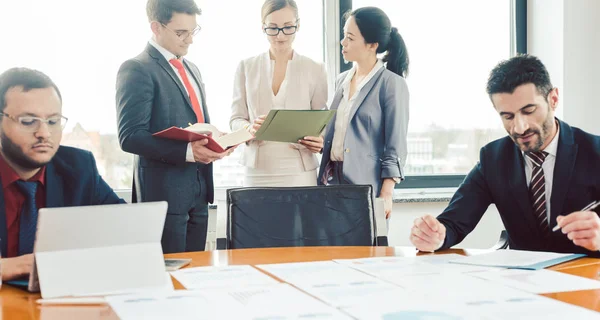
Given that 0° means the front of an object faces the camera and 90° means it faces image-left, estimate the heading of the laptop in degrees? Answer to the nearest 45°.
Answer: approximately 135°

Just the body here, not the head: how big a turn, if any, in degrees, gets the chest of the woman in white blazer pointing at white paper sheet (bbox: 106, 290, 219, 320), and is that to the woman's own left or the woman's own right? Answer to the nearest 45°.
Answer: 0° — they already face it

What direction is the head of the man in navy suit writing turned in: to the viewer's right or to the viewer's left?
to the viewer's left

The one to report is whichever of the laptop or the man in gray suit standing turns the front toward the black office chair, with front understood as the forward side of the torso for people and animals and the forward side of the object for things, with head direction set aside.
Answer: the man in gray suit standing

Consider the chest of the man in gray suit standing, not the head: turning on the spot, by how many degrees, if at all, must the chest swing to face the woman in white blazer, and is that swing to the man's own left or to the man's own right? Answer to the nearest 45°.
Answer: approximately 90° to the man's own left

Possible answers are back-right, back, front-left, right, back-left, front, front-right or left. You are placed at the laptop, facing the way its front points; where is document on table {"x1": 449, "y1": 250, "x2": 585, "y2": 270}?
back-right

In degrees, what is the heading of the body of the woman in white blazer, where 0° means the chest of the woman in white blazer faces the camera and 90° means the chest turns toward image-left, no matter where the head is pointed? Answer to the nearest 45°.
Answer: approximately 0°

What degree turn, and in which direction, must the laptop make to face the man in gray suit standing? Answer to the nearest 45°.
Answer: approximately 45° to its right

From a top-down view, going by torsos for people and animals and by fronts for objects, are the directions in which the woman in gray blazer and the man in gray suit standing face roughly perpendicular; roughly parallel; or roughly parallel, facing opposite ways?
roughly perpendicular

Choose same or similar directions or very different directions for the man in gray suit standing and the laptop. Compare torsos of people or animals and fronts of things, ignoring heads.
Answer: very different directions
